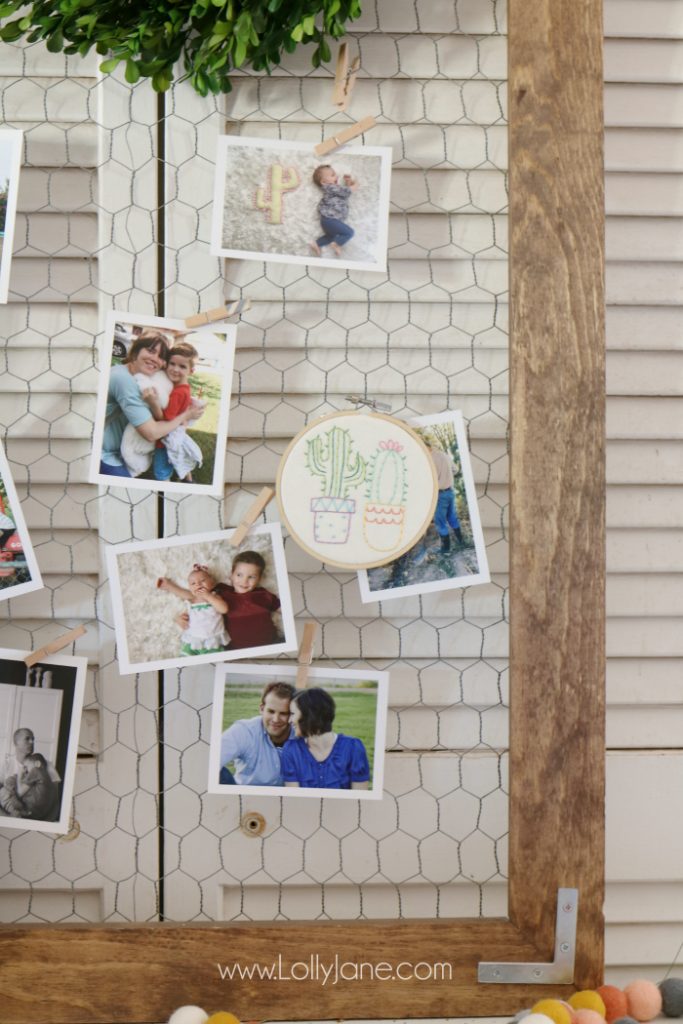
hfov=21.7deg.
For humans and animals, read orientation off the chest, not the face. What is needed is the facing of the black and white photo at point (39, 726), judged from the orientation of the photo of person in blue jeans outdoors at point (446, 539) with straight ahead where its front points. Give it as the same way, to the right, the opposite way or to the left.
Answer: the same way

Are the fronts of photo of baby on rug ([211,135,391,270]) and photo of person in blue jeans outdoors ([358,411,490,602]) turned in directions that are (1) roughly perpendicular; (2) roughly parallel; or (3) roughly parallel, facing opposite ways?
roughly parallel

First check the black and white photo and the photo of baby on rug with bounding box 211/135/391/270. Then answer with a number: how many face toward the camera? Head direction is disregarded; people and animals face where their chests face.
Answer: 2

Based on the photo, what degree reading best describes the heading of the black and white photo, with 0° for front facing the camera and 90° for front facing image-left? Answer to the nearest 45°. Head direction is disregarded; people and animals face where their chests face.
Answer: approximately 0°

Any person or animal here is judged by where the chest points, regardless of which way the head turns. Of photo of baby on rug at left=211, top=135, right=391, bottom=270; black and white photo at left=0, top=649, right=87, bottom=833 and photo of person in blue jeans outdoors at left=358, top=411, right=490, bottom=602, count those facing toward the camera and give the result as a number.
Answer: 3

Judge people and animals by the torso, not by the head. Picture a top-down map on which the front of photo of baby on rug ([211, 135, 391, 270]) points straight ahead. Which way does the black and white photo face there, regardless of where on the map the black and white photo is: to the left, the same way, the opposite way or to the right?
the same way

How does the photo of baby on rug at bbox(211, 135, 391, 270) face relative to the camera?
toward the camera
